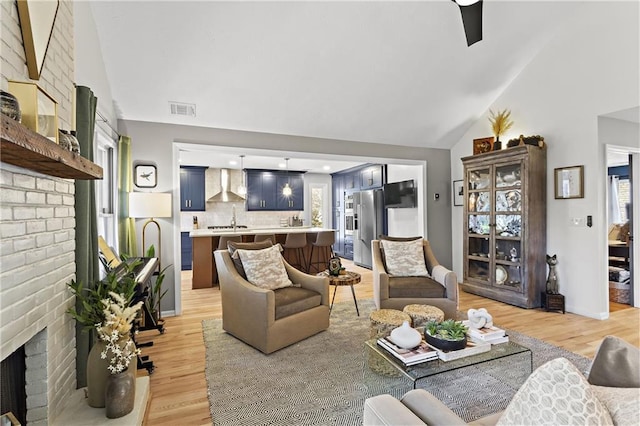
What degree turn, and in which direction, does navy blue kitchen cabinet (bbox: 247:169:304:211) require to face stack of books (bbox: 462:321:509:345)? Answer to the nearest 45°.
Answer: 0° — it already faces it

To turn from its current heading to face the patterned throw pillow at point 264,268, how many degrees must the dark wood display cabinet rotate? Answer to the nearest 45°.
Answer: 0° — it already faces it

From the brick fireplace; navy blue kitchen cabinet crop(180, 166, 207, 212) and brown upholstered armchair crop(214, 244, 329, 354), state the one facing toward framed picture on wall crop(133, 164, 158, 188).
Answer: the navy blue kitchen cabinet

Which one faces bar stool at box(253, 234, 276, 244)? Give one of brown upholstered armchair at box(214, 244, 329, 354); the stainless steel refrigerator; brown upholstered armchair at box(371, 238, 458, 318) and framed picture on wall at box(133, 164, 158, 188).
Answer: the stainless steel refrigerator

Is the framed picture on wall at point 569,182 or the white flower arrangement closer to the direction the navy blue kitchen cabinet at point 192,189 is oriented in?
the white flower arrangement

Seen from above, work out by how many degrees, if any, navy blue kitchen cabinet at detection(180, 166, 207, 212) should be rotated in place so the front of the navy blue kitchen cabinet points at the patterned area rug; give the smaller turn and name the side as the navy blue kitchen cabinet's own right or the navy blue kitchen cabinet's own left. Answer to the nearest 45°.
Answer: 0° — it already faces it

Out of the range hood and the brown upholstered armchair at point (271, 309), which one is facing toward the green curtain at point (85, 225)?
the range hood

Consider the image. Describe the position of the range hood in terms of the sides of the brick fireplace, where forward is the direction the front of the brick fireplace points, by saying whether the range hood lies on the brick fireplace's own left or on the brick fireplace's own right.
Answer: on the brick fireplace's own left

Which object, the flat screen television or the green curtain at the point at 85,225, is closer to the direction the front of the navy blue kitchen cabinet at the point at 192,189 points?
the green curtain

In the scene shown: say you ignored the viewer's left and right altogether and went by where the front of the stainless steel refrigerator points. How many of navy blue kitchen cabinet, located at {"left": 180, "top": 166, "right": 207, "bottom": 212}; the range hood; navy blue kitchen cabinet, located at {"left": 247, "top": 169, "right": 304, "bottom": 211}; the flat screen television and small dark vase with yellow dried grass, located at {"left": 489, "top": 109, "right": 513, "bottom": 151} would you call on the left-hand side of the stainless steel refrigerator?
2

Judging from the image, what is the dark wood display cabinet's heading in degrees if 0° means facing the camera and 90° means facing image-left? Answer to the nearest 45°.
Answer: approximately 45°
